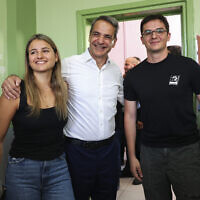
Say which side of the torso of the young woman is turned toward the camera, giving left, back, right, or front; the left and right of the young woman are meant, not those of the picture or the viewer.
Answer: front

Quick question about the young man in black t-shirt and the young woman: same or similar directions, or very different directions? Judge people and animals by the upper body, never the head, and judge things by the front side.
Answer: same or similar directions

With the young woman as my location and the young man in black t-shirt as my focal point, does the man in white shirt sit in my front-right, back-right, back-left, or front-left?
front-left

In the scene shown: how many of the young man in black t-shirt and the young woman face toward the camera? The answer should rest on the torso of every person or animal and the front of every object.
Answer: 2

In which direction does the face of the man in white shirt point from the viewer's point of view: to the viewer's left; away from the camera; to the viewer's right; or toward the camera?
toward the camera

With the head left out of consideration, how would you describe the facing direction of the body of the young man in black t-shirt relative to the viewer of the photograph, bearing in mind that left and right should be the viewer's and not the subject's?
facing the viewer
